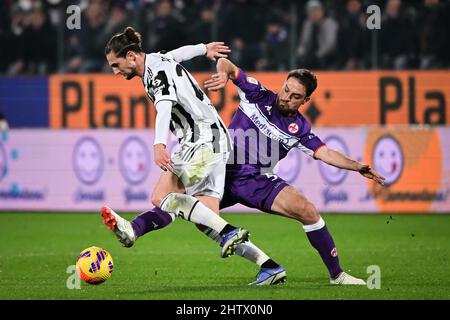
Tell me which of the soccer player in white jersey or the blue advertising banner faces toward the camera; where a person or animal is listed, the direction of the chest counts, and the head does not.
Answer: the blue advertising banner

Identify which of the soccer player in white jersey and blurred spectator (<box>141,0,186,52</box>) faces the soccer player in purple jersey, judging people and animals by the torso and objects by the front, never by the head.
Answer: the blurred spectator

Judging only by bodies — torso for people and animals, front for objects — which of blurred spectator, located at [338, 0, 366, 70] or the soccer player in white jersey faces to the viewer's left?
the soccer player in white jersey

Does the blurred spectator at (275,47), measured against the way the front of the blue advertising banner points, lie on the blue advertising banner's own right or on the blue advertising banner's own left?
on the blue advertising banner's own left

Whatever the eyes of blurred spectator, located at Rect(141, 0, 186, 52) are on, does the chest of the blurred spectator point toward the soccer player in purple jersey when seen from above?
yes

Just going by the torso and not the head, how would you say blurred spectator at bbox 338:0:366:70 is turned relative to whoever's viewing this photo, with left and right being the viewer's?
facing the viewer

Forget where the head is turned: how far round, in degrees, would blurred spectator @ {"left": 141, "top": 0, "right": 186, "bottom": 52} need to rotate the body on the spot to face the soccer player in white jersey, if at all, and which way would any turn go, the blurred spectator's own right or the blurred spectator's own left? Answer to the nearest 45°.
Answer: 0° — they already face them

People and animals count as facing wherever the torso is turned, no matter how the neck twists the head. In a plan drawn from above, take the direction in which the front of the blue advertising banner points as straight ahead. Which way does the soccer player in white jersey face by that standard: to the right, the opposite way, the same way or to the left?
to the right

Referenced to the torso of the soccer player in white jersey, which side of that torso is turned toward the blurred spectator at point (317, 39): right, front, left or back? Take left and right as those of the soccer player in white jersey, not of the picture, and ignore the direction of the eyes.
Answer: right

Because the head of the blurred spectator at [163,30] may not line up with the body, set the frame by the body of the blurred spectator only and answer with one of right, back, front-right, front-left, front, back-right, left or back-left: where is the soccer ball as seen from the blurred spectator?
front

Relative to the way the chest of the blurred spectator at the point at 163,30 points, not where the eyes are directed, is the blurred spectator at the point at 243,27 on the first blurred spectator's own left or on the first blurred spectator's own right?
on the first blurred spectator's own left

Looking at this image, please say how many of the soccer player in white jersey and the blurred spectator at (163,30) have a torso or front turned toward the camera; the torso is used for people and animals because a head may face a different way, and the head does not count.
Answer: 1

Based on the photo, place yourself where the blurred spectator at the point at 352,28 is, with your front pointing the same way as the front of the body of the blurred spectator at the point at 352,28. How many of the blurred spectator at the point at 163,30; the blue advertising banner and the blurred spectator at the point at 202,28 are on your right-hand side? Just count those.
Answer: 3

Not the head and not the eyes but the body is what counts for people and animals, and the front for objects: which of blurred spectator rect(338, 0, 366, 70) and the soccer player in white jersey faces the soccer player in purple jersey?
the blurred spectator

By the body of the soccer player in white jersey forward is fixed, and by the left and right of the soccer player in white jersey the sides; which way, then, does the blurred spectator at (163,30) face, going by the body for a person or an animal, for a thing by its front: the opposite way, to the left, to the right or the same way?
to the left

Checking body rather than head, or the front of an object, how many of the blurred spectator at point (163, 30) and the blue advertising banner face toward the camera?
2

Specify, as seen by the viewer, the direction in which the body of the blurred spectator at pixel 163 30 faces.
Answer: toward the camera

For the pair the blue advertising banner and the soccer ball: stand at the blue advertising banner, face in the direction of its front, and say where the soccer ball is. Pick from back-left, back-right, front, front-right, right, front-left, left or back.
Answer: front

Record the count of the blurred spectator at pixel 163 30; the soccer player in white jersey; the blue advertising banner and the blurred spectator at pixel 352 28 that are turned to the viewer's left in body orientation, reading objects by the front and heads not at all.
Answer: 1

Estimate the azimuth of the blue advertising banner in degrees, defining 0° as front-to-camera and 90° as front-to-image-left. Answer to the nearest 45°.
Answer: approximately 0°
